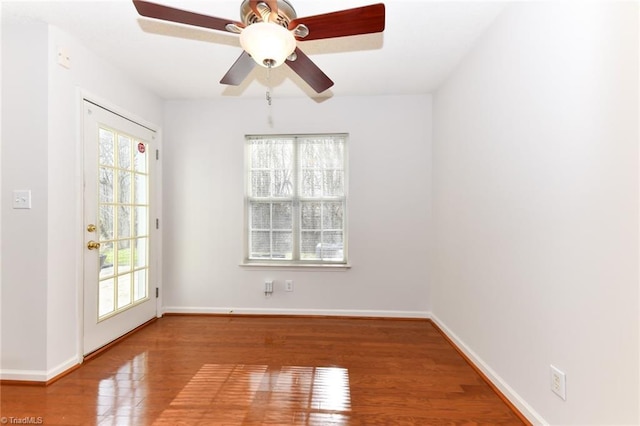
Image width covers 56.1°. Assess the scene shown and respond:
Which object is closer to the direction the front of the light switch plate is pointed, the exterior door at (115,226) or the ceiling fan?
the ceiling fan

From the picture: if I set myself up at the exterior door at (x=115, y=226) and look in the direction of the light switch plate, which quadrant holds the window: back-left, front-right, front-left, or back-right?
back-left

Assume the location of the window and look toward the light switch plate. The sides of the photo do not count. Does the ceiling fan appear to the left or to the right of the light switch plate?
left

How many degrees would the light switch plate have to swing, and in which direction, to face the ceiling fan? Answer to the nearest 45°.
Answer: approximately 45° to its left

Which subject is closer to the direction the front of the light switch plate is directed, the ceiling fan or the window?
the ceiling fan

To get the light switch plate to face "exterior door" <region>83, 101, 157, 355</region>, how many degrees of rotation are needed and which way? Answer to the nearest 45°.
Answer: approximately 135° to its left
